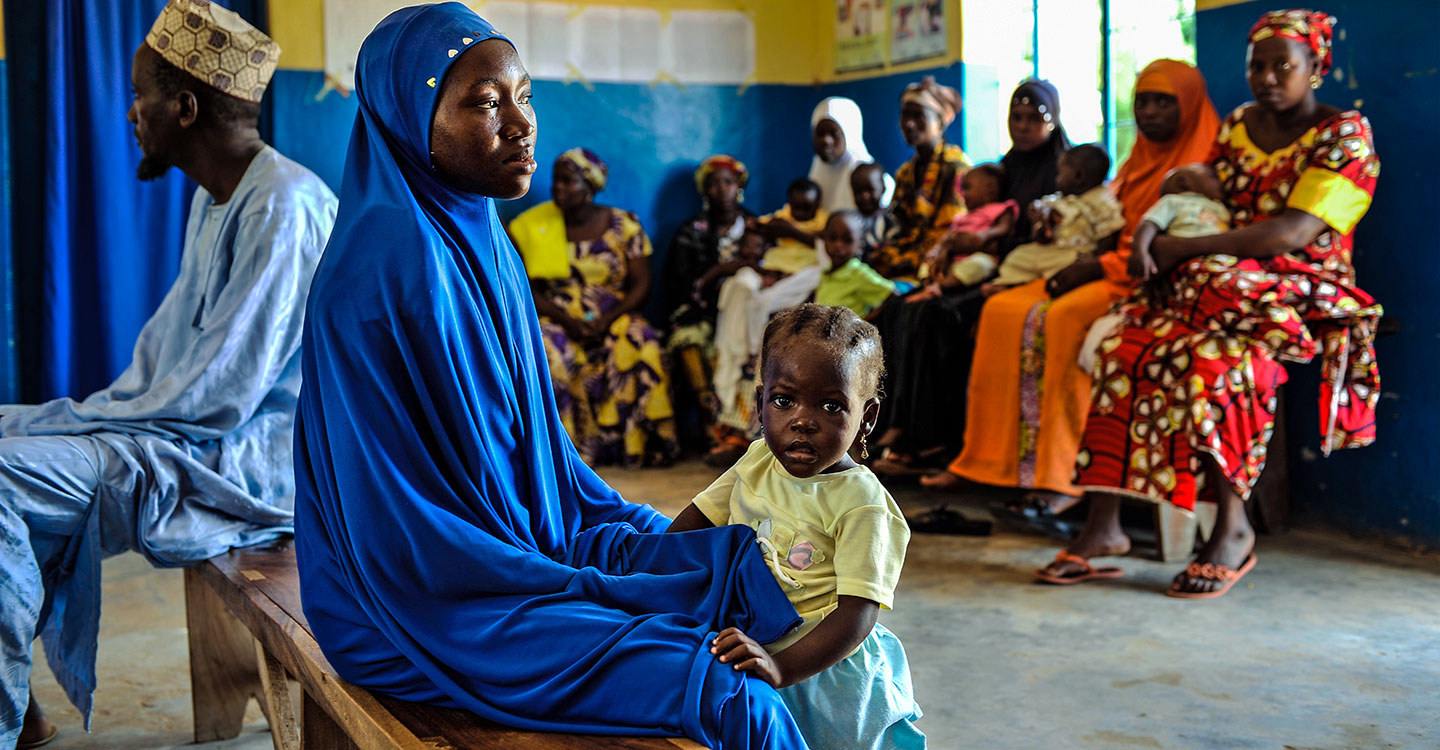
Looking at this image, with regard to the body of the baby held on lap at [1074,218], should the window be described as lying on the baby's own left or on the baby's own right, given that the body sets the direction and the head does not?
on the baby's own right

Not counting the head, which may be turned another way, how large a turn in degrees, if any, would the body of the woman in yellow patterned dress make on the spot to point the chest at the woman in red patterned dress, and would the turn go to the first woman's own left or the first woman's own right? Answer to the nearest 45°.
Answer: approximately 45° to the first woman's own left

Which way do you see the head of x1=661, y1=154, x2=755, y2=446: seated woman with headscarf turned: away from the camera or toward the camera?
toward the camera

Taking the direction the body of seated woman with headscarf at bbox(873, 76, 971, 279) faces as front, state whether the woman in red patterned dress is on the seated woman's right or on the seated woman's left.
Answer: on the seated woman's left

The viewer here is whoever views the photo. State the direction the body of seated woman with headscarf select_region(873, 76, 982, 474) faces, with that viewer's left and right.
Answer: facing the viewer and to the left of the viewer

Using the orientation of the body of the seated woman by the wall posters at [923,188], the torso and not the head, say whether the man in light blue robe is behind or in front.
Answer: in front

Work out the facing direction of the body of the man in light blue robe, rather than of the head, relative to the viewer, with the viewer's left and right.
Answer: facing to the left of the viewer

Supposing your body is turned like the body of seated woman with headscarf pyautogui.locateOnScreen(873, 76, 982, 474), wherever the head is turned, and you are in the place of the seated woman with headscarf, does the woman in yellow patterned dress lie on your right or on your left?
on your right

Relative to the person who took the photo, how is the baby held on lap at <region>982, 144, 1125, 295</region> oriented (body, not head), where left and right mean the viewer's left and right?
facing to the left of the viewer

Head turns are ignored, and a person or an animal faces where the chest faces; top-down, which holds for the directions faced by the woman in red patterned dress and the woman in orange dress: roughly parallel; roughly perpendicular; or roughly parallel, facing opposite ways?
roughly parallel

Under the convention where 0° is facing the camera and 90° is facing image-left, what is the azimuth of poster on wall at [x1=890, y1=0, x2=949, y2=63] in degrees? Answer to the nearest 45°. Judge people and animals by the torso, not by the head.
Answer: approximately 45°

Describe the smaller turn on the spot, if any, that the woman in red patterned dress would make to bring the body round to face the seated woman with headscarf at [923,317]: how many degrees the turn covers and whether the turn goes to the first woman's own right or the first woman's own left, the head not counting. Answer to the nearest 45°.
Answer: approximately 90° to the first woman's own right

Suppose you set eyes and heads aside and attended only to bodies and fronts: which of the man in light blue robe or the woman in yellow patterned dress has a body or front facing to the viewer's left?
the man in light blue robe

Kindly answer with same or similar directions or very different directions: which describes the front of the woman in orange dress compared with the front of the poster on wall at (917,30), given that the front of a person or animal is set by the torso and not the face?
same or similar directions

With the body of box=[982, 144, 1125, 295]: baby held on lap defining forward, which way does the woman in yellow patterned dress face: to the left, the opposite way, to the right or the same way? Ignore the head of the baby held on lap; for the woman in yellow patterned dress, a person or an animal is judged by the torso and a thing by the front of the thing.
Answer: to the left
